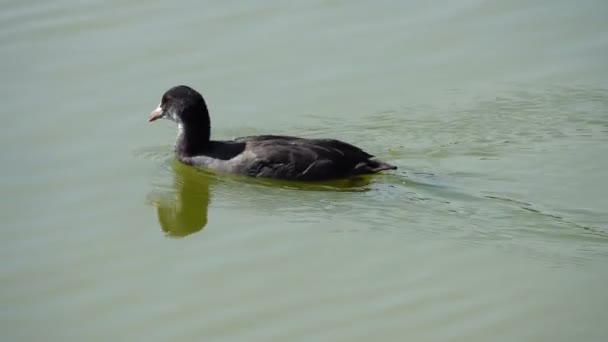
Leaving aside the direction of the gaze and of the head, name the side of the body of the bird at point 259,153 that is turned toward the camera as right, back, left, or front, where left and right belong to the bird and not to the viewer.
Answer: left
